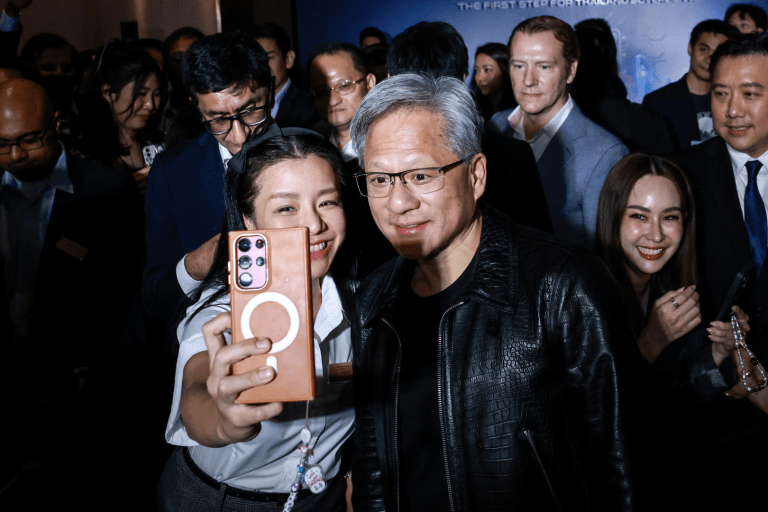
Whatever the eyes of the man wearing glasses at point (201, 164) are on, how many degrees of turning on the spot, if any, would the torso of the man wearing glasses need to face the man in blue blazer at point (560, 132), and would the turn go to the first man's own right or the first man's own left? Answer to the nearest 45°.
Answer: approximately 45° to the first man's own left

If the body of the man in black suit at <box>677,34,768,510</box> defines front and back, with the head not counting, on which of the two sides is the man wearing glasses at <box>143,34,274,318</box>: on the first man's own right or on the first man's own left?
on the first man's own right

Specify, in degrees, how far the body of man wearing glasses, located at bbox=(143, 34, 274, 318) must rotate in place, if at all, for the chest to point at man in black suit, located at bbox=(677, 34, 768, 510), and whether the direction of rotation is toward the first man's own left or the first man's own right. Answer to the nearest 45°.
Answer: approximately 45° to the first man's own left

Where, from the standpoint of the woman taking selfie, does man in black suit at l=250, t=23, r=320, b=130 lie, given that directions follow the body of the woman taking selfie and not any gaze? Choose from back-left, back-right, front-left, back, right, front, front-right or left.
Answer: back-left

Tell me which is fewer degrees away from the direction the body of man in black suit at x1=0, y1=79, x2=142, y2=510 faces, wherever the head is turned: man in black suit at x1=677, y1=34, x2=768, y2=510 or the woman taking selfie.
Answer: the woman taking selfie

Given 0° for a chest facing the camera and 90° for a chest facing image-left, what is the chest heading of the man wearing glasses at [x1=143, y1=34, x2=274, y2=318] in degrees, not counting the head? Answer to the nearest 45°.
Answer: approximately 315°

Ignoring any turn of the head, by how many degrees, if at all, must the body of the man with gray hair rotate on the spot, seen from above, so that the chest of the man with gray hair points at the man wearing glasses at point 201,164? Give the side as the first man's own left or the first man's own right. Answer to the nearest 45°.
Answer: approximately 90° to the first man's own right
